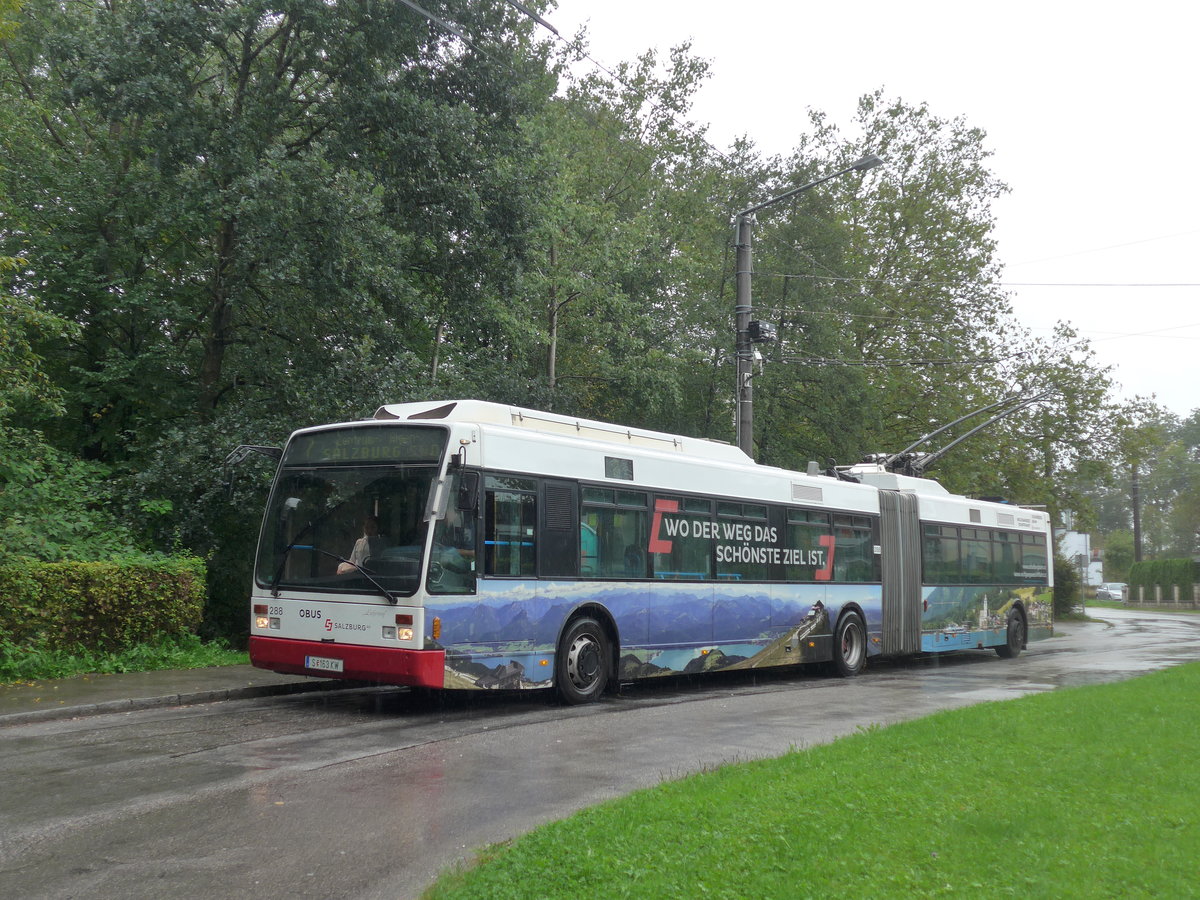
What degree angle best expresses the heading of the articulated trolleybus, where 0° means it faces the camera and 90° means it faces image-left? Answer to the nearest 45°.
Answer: approximately 45°

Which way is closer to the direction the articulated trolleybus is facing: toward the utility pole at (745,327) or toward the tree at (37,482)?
the tree

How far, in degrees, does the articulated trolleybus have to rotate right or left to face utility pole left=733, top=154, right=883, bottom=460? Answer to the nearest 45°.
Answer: approximately 135° to its right

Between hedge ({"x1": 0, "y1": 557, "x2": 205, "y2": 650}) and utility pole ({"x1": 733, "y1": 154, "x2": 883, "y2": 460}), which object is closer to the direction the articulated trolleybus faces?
the hedge
